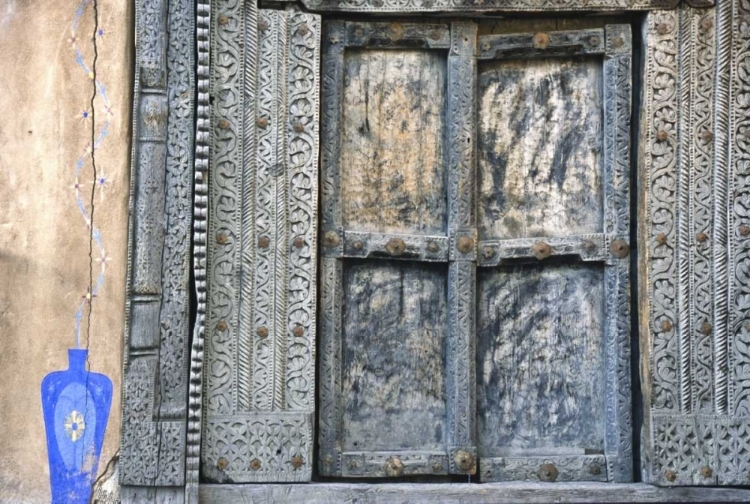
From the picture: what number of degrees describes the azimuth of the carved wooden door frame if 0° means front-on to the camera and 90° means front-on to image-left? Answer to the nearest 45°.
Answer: approximately 0°
